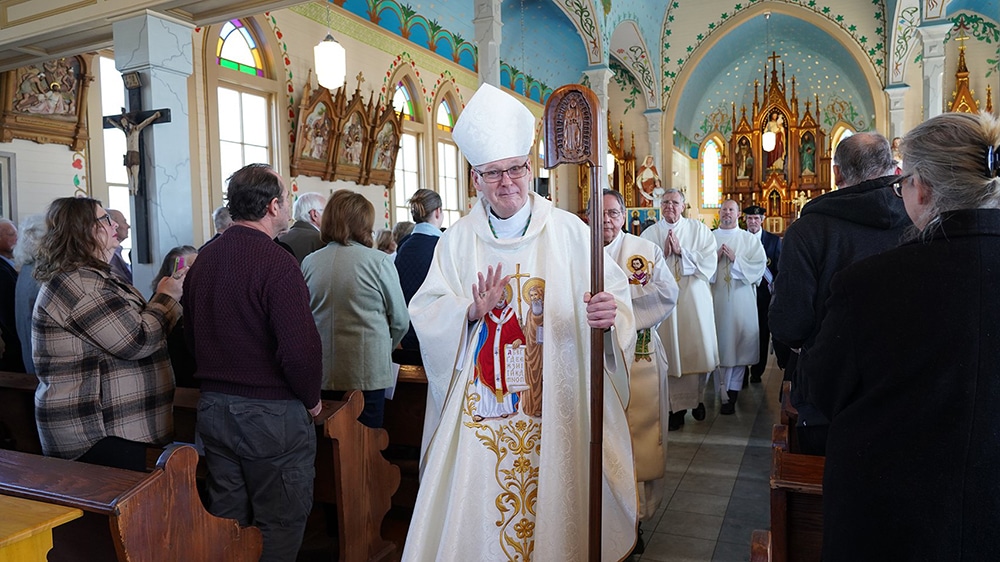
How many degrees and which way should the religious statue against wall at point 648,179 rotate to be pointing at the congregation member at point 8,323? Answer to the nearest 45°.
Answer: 0° — it already faces them

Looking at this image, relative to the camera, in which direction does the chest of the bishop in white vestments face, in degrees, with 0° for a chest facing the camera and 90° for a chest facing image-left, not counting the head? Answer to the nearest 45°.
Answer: approximately 0°

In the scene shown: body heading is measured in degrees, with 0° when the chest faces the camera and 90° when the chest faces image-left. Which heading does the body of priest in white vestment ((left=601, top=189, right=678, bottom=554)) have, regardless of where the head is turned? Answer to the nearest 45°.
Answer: approximately 0°

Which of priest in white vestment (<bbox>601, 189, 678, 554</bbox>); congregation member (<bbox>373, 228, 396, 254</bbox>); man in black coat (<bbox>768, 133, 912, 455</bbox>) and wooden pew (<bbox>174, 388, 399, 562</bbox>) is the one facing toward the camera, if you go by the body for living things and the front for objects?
the priest in white vestment

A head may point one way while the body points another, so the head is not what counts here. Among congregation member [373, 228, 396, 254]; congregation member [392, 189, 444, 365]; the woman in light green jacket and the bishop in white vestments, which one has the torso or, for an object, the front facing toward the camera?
the bishop in white vestments

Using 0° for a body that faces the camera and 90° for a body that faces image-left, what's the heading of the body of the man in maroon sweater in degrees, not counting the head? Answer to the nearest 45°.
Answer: approximately 225°

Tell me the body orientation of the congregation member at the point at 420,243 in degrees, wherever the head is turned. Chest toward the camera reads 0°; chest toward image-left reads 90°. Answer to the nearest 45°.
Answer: approximately 225°

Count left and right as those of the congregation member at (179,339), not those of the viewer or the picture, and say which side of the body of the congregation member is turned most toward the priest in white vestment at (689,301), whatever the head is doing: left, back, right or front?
front

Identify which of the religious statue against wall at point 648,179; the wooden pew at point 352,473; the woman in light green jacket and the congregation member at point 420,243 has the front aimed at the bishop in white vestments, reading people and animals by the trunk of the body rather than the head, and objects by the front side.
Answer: the religious statue against wall

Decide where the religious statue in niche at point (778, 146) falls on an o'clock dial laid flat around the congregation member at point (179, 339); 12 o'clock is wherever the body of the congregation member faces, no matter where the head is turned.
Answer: The religious statue in niche is roughly at 11 o'clock from the congregation member.

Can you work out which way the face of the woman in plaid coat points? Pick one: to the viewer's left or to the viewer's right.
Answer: to the viewer's right

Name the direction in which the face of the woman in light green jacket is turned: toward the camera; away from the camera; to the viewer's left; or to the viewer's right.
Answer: away from the camera

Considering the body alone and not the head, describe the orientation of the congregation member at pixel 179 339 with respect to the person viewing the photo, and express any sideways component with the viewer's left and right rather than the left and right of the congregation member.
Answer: facing to the right of the viewer

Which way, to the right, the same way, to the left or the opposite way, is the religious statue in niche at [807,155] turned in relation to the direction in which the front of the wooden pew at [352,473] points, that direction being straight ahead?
the opposite way
